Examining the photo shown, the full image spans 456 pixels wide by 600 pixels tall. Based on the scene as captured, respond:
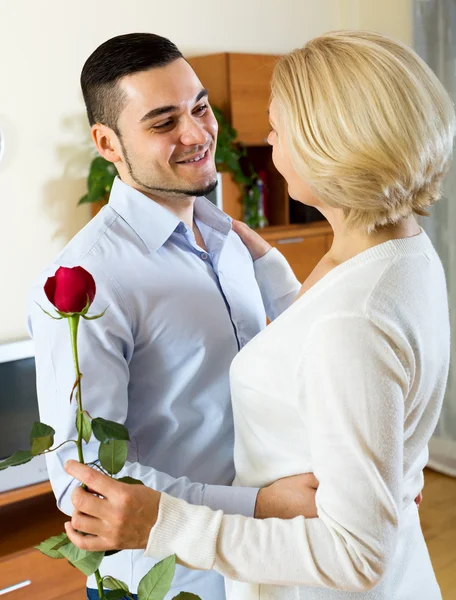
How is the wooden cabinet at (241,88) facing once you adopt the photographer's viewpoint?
facing the viewer

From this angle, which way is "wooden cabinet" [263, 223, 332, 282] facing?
toward the camera

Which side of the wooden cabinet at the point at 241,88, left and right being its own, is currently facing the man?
front

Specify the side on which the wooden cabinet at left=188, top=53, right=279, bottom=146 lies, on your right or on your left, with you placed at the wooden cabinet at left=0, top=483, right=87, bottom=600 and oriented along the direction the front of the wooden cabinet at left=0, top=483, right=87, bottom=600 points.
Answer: on your left

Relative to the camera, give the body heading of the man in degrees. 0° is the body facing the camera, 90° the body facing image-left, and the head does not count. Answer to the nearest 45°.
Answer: approximately 315°

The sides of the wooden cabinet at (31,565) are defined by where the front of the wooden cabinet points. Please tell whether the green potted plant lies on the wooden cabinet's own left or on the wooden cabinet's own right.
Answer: on the wooden cabinet's own left

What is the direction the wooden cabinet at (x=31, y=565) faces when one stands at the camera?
facing the viewer and to the right of the viewer

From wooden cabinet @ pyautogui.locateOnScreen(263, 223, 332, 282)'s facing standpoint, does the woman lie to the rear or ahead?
ahead

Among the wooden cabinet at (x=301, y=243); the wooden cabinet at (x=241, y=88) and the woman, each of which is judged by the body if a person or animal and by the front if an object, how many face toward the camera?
2

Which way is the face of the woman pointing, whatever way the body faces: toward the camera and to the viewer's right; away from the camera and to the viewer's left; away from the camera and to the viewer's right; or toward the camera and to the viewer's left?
away from the camera and to the viewer's left

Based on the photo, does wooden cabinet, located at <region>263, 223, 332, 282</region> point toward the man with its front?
yes

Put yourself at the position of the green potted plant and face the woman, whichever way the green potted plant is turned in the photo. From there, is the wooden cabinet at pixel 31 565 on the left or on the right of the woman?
right
